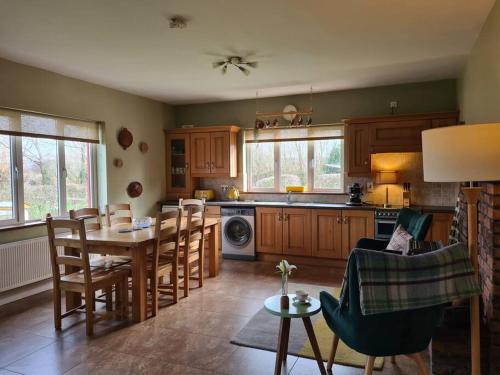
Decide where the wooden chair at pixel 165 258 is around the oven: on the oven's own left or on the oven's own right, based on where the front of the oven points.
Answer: on the oven's own right

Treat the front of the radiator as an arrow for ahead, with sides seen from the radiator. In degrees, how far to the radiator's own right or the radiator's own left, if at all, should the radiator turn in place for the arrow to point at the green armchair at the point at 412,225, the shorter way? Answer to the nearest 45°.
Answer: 0° — it already faces it

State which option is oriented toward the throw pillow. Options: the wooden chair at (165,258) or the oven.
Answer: the oven

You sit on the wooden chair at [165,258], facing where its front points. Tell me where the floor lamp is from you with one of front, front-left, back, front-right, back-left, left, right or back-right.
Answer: back

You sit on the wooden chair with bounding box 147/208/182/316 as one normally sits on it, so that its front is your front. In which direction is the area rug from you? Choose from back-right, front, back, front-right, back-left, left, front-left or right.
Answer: back

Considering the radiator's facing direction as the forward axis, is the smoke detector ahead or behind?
ahead

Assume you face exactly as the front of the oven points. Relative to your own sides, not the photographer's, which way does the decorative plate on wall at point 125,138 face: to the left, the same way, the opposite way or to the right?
to the left

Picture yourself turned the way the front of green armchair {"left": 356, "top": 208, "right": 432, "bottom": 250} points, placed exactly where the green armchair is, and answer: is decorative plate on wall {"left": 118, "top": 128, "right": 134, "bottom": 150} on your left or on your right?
on your right

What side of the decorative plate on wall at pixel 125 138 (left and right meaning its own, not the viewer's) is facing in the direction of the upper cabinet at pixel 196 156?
left

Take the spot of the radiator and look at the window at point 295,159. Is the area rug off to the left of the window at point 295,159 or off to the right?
right

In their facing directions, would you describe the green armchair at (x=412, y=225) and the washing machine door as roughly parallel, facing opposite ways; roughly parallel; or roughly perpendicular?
roughly perpendicular
